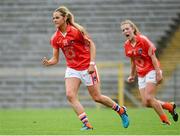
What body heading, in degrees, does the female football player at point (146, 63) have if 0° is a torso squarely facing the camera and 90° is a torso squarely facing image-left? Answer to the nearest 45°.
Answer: approximately 45°

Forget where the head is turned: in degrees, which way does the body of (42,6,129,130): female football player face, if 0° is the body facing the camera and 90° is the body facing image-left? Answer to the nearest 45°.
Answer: approximately 45°

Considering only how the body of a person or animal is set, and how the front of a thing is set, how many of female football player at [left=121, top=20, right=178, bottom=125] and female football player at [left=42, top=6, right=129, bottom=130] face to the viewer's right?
0

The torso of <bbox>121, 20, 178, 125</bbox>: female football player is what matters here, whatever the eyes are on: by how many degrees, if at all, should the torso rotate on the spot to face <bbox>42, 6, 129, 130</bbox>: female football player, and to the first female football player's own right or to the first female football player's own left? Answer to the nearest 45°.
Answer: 0° — they already face them

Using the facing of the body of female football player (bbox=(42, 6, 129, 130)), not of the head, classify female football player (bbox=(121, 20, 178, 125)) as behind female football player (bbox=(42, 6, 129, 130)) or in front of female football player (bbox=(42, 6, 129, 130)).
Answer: behind
